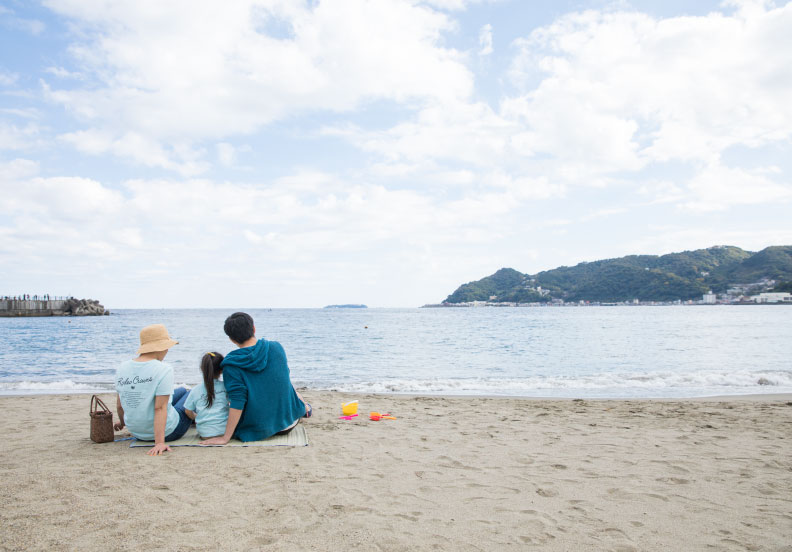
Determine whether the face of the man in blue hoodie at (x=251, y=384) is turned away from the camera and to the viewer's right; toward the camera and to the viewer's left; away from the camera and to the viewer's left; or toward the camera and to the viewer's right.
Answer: away from the camera and to the viewer's left

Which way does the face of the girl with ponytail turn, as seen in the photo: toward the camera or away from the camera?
away from the camera

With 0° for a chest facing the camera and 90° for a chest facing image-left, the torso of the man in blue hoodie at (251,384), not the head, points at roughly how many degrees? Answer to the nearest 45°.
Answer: approximately 180°

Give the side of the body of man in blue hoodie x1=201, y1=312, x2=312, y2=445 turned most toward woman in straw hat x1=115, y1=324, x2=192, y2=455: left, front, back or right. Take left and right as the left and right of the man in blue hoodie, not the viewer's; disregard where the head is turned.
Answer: left

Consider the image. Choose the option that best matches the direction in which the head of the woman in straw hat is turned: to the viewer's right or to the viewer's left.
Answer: to the viewer's right

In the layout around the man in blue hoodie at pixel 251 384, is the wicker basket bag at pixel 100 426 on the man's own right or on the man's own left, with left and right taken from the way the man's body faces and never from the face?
on the man's own left
